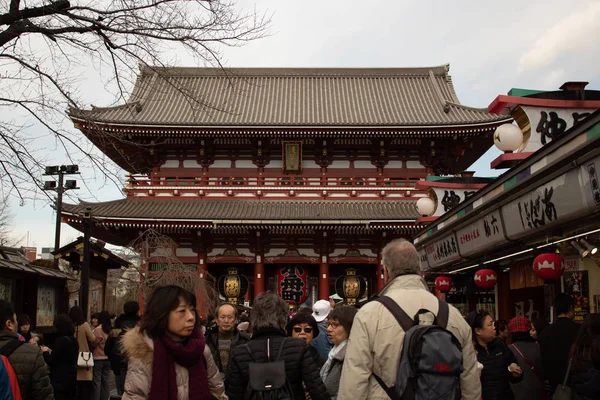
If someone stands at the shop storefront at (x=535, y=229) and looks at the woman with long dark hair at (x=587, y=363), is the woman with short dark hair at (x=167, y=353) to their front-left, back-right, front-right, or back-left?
front-right

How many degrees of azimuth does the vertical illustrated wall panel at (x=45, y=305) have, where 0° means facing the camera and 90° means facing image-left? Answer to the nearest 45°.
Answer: approximately 315°

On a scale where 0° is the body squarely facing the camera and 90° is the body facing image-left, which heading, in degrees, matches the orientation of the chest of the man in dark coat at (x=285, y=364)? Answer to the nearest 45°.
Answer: approximately 180°

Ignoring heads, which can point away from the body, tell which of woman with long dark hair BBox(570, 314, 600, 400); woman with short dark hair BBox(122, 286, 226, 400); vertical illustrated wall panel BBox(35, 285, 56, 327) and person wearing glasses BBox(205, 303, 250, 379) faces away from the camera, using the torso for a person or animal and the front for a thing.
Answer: woman with long dark hair BBox(570, 314, 600, 400)

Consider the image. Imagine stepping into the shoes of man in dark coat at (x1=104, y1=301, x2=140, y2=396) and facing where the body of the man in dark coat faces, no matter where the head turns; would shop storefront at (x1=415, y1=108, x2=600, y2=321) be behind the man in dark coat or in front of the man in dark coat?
in front

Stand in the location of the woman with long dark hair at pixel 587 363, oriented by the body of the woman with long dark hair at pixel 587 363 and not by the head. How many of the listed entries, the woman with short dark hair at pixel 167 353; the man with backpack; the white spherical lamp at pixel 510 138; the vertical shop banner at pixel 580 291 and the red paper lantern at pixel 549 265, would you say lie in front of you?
3

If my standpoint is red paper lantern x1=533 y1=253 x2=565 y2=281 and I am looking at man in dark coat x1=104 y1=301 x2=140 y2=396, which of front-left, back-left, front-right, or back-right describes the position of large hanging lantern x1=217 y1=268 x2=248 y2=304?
front-right

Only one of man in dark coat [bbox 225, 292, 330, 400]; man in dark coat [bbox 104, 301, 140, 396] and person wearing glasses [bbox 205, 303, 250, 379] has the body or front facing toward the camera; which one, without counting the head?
the person wearing glasses

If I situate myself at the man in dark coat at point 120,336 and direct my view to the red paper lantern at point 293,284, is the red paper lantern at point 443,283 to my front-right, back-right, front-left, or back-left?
front-right

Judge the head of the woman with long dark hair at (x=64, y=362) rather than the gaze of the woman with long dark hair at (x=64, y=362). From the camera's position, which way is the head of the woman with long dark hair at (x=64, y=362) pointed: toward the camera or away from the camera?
away from the camera

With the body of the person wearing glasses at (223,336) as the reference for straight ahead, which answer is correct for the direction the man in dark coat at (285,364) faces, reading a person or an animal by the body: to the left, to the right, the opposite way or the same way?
the opposite way

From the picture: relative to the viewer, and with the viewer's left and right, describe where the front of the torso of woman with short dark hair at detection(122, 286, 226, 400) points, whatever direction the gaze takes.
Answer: facing the viewer and to the right of the viewer

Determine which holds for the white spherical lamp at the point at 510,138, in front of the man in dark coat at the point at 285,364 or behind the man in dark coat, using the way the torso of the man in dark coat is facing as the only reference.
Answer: in front
